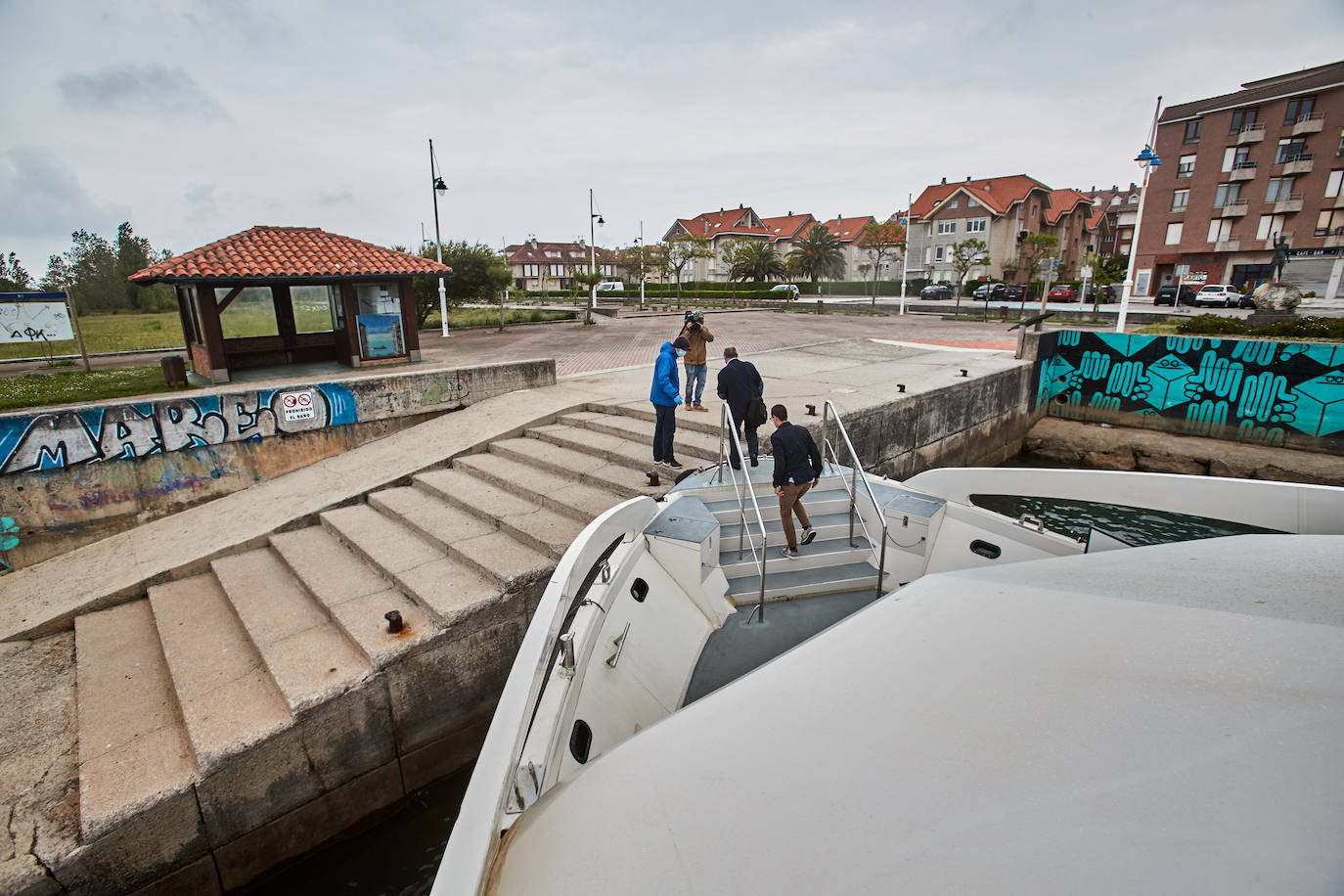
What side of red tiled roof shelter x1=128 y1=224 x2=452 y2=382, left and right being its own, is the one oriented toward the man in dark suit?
front

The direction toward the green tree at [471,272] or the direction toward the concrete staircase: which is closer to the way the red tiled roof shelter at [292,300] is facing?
the concrete staircase

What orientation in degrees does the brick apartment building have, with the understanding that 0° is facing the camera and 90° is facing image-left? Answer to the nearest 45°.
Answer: approximately 45°

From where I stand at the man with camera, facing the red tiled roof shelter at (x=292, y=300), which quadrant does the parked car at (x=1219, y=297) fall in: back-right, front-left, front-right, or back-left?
back-right

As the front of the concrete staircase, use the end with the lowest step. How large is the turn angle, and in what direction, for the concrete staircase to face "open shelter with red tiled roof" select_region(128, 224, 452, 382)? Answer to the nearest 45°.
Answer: approximately 135° to its right

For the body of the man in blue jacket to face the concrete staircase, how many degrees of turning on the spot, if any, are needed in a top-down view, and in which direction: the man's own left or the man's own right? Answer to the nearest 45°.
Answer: approximately 135° to the man's own right

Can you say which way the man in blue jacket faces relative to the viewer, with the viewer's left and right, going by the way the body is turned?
facing to the right of the viewer

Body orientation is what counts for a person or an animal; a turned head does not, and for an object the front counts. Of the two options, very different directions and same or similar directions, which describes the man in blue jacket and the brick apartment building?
very different directions

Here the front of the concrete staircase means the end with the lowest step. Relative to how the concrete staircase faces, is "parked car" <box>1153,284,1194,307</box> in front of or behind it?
behind

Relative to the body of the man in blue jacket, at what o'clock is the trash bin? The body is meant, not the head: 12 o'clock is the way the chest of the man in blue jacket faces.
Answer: The trash bin is roughly at 7 o'clock from the man in blue jacket.

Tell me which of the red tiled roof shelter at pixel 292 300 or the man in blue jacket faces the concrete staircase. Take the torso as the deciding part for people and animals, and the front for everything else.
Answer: the red tiled roof shelter

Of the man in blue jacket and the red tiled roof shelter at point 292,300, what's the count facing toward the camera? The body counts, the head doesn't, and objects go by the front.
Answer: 1
